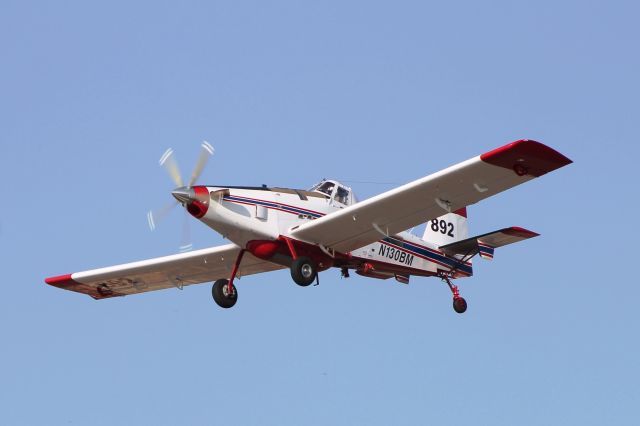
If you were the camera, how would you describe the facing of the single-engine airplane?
facing the viewer and to the left of the viewer
